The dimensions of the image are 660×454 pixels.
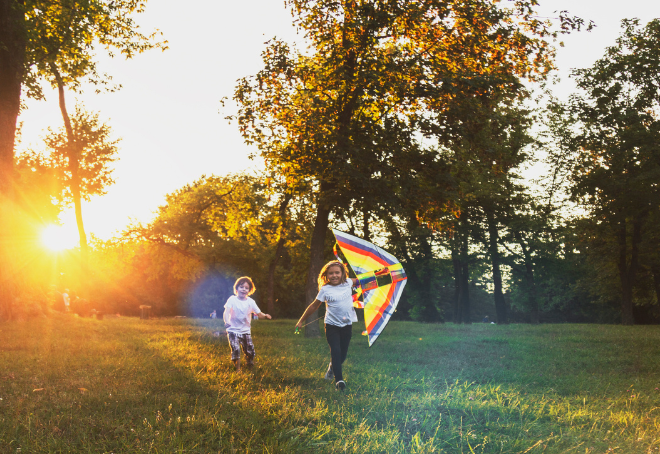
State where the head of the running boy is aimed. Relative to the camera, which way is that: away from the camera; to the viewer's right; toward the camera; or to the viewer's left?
toward the camera

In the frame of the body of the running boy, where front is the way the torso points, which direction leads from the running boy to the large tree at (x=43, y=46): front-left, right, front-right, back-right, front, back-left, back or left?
back-right

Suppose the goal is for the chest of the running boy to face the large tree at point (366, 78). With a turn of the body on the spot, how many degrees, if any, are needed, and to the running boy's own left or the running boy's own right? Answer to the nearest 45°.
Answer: approximately 135° to the running boy's own left

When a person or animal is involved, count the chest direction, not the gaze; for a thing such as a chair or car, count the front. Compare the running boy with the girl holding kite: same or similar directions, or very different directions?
same or similar directions

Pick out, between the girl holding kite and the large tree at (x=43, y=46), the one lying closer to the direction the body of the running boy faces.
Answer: the girl holding kite

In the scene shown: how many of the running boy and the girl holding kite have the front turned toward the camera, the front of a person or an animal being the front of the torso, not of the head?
2

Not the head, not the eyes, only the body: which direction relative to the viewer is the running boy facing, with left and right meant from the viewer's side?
facing the viewer

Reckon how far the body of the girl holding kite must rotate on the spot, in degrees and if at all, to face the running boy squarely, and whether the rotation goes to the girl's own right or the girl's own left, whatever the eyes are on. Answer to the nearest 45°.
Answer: approximately 135° to the girl's own right

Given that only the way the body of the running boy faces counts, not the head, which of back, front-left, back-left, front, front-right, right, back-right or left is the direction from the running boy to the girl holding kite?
front-left

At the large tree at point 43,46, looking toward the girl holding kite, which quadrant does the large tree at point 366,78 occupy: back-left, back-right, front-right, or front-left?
front-left

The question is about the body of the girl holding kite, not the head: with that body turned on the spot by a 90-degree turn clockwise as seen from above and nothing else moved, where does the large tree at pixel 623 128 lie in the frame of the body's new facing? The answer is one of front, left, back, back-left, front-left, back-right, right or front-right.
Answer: back-right

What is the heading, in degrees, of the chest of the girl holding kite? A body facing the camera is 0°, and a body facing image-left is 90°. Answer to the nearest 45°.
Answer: approximately 0°

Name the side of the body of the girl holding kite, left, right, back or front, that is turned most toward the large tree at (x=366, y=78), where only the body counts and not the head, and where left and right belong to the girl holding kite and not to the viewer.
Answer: back
